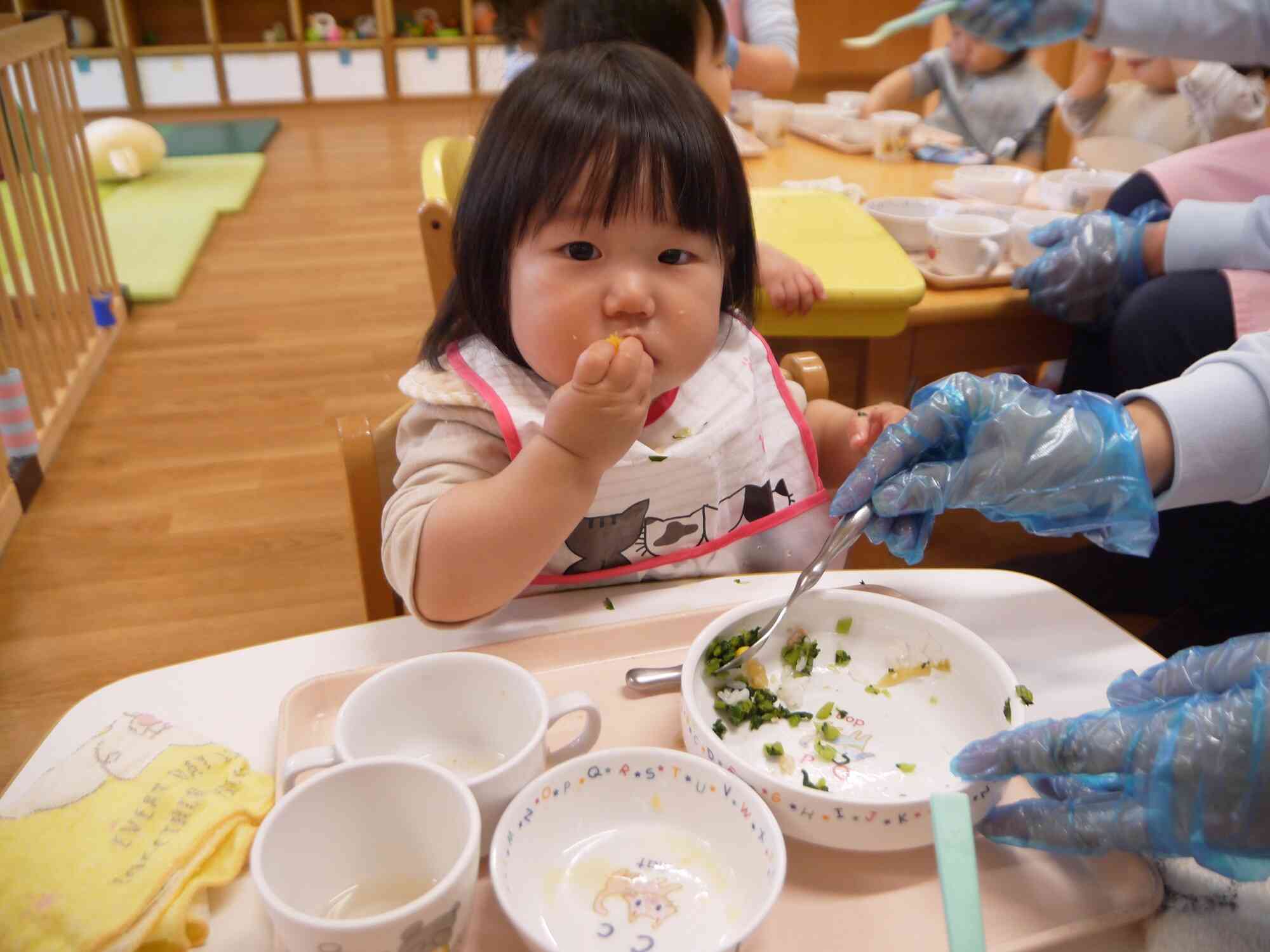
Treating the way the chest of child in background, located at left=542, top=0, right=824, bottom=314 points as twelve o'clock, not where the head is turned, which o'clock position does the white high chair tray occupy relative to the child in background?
The white high chair tray is roughly at 3 o'clock from the child in background.

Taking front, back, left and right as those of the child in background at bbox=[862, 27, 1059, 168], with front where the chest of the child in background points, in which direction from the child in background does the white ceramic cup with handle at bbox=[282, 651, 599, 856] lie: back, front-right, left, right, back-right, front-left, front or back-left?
front-left

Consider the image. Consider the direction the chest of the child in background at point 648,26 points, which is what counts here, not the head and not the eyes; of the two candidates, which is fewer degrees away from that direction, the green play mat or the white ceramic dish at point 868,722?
the white ceramic dish

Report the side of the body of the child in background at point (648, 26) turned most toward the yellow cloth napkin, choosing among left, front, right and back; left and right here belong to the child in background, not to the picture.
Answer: right

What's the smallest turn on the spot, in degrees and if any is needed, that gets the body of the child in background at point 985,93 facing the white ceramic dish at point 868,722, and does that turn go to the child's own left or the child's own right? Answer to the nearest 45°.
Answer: approximately 45° to the child's own left

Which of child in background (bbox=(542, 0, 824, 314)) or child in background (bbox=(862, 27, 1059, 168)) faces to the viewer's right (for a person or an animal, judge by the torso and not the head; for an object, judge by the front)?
child in background (bbox=(542, 0, 824, 314))

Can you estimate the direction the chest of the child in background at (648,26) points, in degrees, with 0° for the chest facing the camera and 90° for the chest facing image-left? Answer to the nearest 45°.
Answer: approximately 270°

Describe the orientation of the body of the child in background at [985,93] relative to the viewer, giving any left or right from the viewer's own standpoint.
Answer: facing the viewer and to the left of the viewer

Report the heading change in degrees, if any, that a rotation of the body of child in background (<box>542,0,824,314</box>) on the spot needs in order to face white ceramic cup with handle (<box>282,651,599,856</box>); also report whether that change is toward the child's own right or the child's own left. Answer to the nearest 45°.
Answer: approximately 90° to the child's own right

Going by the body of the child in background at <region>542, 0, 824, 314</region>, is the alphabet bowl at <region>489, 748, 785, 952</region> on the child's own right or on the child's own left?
on the child's own right

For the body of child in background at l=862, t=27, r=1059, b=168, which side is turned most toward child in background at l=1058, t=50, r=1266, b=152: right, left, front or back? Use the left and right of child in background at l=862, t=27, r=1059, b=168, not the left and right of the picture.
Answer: left

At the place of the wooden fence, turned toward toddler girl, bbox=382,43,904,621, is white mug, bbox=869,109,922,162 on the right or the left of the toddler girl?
left

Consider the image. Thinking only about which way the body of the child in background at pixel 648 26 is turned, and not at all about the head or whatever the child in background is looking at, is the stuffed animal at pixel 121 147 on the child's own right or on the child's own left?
on the child's own left
